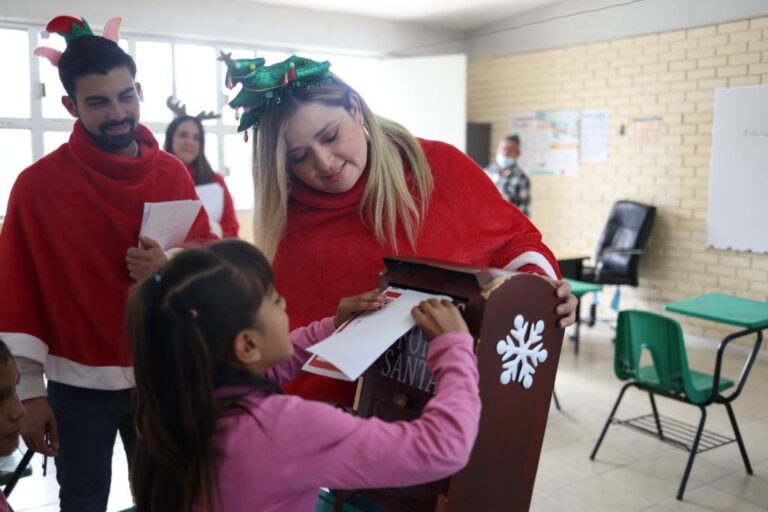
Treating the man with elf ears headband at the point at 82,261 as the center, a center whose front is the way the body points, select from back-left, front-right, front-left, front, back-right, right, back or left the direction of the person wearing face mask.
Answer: left

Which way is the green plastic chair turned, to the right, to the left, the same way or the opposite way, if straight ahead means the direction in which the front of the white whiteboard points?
the opposite way

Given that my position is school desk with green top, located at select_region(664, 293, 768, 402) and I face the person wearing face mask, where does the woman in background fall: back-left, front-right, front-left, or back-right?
front-left

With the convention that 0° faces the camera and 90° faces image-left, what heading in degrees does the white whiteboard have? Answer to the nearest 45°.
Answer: approximately 45°

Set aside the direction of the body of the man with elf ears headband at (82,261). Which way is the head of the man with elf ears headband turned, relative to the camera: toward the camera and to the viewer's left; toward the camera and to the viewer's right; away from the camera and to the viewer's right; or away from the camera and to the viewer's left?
toward the camera and to the viewer's right

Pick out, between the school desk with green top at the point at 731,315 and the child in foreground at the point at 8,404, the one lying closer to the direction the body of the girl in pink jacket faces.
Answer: the school desk with green top

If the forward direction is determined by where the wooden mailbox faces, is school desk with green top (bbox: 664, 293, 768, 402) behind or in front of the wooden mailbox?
behind

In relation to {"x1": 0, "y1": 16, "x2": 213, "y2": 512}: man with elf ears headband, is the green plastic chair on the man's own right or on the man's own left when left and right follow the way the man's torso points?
on the man's own left

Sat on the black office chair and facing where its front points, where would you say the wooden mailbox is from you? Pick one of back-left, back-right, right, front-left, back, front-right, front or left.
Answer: front-left

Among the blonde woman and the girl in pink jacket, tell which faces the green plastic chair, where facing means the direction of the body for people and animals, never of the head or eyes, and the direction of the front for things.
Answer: the girl in pink jacket

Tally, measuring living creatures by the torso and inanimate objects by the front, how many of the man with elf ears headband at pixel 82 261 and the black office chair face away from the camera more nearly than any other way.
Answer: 0

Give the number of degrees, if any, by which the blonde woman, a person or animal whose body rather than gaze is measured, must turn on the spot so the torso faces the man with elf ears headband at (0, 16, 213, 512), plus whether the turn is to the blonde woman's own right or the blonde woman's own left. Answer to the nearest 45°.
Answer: approximately 45° to the blonde woman's own right

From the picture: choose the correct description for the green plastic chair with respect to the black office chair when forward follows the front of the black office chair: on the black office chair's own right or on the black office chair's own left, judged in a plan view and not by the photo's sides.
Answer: on the black office chair's own left

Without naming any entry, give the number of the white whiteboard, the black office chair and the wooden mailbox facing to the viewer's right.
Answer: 0

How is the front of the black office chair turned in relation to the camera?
facing the viewer and to the left of the viewer

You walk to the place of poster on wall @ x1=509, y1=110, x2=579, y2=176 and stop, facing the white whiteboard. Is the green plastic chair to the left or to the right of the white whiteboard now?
right
